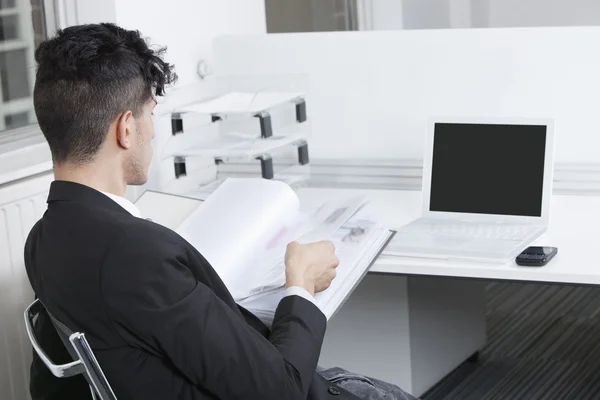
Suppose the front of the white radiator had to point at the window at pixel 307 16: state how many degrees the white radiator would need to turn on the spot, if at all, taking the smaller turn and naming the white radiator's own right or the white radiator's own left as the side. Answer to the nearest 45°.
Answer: approximately 90° to the white radiator's own left

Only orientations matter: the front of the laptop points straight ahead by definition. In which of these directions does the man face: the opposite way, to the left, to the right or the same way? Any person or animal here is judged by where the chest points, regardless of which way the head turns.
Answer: the opposite way

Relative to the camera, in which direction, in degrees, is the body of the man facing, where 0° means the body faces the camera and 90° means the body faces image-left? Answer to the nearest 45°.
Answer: approximately 225°

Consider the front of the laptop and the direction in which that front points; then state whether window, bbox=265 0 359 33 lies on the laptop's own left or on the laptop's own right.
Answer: on the laptop's own right

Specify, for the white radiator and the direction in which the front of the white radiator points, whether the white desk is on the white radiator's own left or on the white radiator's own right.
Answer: on the white radiator's own left

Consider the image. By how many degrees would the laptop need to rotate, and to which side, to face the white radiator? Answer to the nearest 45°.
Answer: approximately 45° to its right

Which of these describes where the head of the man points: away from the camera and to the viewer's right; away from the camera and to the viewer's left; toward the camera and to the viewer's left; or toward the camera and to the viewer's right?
away from the camera and to the viewer's right
